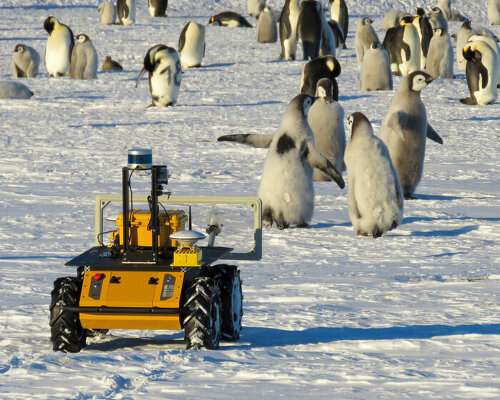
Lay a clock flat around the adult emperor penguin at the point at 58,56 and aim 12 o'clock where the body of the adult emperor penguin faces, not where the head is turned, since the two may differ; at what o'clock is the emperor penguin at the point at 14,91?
The emperor penguin is roughly at 11 o'clock from the adult emperor penguin.

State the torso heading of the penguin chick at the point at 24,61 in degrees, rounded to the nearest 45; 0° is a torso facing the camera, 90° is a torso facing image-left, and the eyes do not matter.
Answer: approximately 45°

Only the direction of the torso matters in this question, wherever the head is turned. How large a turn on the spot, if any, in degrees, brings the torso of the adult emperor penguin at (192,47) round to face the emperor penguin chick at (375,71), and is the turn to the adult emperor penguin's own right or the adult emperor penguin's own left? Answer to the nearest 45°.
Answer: approximately 45° to the adult emperor penguin's own left

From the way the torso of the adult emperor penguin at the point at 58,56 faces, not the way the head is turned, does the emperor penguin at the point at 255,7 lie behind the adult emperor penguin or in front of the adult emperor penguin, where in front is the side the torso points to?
behind

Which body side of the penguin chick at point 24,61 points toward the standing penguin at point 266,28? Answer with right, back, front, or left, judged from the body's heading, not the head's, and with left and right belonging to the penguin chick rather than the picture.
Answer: back

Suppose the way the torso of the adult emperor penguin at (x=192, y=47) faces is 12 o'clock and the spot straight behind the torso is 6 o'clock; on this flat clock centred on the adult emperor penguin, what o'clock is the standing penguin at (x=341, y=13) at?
The standing penguin is roughly at 7 o'clock from the adult emperor penguin.

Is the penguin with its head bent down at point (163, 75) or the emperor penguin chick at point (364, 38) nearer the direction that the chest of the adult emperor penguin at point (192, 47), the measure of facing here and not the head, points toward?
the penguin with its head bent down

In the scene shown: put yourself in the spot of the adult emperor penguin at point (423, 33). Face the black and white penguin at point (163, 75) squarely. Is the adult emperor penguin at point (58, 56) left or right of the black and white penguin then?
right

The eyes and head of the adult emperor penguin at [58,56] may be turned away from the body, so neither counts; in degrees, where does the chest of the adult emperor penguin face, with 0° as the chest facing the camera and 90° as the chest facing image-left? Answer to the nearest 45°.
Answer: approximately 45°
